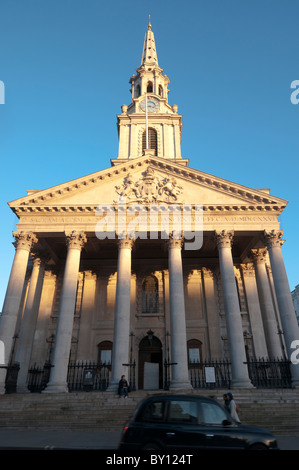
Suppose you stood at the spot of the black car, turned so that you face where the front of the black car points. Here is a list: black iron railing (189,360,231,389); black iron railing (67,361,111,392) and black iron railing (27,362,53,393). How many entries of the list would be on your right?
0

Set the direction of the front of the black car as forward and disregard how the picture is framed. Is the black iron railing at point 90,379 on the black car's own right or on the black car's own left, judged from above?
on the black car's own left

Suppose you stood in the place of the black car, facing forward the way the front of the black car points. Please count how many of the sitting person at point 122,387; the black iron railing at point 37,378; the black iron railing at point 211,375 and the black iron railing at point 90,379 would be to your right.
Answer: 0

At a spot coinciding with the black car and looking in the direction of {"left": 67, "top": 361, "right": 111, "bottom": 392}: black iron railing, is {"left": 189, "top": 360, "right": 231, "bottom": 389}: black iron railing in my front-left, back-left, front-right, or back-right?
front-right

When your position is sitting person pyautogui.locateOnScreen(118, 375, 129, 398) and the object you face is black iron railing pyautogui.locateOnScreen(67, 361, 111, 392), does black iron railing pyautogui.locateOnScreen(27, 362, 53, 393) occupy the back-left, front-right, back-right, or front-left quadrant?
front-left

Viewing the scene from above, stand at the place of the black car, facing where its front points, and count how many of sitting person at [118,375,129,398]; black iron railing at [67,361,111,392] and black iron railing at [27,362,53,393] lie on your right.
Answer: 0

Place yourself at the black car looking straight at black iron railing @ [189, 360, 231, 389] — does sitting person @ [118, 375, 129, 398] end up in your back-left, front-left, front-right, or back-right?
front-left

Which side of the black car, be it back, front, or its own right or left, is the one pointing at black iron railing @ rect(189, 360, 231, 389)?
left

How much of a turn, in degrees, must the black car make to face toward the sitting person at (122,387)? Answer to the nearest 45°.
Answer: approximately 90° to its left

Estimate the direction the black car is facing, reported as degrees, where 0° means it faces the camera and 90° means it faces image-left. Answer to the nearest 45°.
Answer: approximately 270°

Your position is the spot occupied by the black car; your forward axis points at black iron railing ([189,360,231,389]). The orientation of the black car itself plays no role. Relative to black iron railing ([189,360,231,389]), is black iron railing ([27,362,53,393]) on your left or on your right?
left

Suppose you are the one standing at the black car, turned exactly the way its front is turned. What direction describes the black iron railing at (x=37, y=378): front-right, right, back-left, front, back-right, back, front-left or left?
back-left
